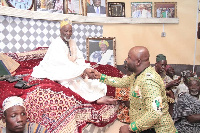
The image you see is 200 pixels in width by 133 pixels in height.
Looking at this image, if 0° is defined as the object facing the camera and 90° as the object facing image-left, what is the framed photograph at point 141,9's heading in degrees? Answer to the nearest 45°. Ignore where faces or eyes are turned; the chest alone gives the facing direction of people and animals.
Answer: approximately 0°

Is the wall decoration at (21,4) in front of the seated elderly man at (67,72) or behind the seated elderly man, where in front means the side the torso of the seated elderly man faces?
behind

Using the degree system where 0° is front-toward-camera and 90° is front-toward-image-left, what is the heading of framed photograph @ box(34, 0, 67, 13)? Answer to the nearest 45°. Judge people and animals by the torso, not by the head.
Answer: approximately 0°

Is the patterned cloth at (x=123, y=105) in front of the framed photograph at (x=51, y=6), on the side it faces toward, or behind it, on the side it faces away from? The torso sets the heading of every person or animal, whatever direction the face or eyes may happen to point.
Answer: in front

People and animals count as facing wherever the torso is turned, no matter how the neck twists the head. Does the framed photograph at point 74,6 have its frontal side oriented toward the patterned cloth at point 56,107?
yes

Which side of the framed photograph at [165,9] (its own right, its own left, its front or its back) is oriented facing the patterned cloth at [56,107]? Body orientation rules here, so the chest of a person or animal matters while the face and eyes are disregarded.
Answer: front

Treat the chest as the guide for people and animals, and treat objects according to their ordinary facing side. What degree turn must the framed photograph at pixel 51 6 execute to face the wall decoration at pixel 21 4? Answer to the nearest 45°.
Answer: approximately 45° to its right

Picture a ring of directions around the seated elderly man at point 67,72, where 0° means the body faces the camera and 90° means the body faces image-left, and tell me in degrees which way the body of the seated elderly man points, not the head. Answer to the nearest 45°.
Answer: approximately 315°
